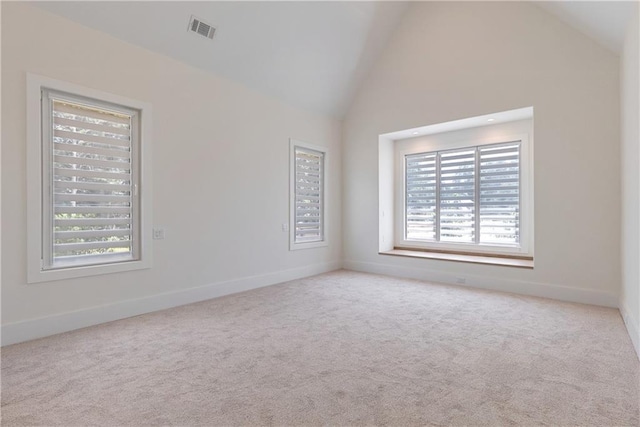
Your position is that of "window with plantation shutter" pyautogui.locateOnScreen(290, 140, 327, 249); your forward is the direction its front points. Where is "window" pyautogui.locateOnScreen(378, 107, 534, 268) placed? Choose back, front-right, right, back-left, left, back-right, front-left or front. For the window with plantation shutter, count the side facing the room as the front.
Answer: front-left

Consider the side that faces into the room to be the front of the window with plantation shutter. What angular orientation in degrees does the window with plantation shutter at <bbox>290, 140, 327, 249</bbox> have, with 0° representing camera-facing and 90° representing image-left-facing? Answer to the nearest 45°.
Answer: approximately 315°

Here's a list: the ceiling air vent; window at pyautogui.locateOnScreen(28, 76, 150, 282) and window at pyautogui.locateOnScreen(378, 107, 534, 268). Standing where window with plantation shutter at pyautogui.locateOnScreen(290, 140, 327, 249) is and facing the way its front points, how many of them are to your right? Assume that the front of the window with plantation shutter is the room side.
2

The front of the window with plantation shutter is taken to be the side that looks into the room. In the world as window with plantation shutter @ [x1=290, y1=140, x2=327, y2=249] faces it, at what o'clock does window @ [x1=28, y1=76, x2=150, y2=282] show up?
The window is roughly at 3 o'clock from the window with plantation shutter.

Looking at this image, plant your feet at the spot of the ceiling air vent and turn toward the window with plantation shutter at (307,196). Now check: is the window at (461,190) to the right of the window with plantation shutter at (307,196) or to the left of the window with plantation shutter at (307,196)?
right

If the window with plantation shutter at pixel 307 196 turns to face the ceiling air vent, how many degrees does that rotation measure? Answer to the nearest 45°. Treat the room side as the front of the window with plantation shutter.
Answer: approximately 90° to its right

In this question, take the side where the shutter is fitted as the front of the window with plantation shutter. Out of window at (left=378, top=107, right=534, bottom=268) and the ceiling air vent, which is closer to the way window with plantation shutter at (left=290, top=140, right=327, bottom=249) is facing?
the window
